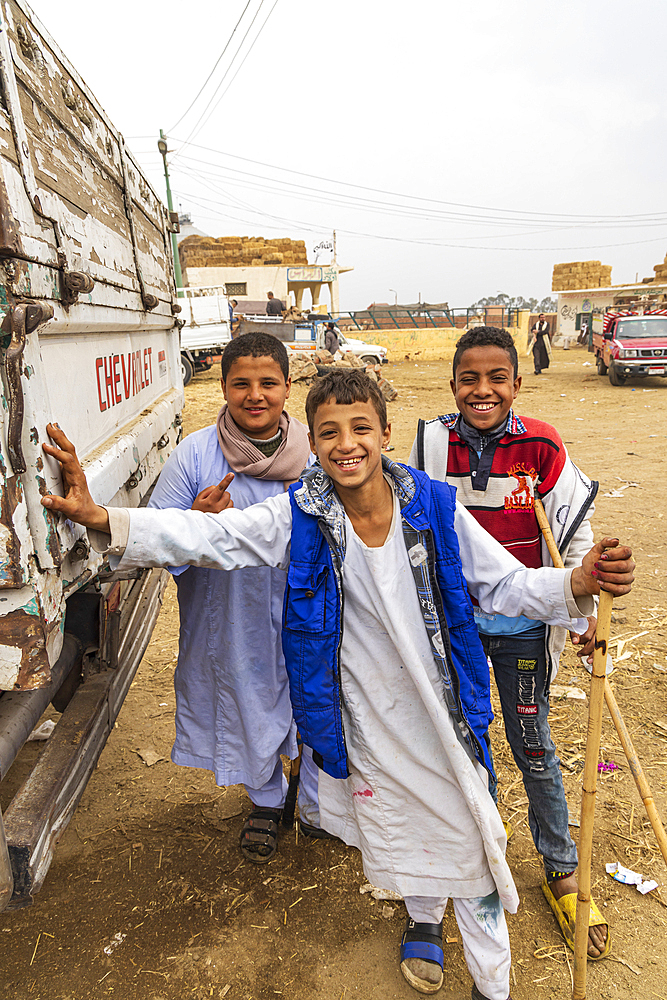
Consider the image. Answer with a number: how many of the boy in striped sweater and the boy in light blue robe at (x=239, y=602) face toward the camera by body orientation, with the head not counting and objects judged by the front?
2

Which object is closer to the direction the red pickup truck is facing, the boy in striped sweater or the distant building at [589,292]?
the boy in striped sweater

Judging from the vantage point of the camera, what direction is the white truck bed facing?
facing away from the viewer and to the left of the viewer

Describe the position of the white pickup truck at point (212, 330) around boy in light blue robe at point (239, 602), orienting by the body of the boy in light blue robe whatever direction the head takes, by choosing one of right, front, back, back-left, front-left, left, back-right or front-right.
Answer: back

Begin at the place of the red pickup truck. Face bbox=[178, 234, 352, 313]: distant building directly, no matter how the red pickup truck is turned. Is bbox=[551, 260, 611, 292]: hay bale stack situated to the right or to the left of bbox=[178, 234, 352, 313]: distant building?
right

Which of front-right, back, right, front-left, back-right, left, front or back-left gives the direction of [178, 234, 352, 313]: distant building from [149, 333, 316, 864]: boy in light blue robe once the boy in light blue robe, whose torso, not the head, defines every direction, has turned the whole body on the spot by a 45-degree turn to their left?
back-left
